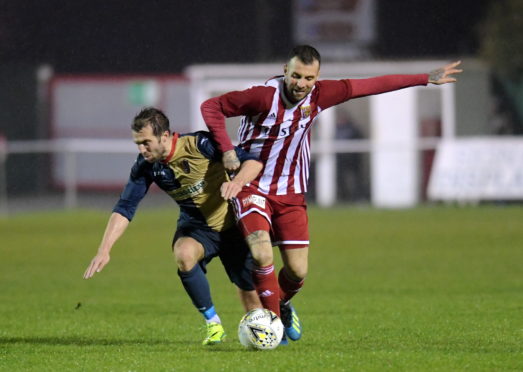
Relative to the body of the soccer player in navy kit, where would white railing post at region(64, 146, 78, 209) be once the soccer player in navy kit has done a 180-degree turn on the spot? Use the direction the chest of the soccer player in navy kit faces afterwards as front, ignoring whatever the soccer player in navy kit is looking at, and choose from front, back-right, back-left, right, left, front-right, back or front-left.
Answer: front-left

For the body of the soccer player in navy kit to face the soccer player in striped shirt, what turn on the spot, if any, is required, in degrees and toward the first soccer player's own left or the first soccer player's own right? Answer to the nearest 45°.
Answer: approximately 135° to the first soccer player's own left

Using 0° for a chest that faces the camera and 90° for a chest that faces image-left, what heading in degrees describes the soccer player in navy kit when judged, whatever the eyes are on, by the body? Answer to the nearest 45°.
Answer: approximately 45°

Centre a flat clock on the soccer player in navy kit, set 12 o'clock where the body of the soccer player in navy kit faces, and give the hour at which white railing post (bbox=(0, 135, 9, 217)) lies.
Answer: The white railing post is roughly at 4 o'clock from the soccer player in navy kit.
